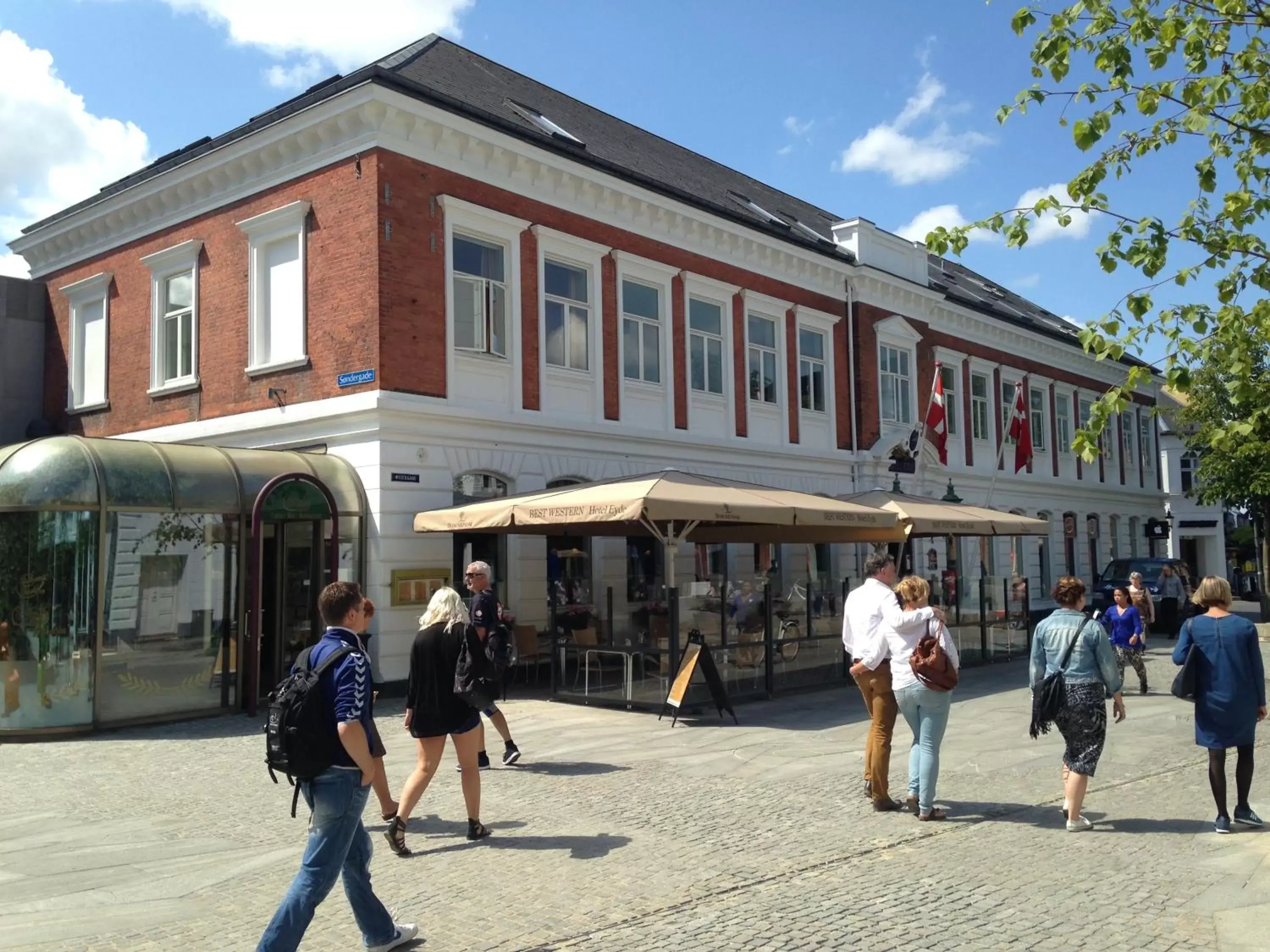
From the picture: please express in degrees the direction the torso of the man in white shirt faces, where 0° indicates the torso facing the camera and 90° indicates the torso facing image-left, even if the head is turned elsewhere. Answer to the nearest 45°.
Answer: approximately 225°

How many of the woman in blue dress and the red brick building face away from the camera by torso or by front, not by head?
1

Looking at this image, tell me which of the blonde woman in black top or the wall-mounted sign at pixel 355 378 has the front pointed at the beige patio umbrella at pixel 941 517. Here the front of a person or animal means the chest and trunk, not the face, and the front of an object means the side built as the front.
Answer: the blonde woman in black top

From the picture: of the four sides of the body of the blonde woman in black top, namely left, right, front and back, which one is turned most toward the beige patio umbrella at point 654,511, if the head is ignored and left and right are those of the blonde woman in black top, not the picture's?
front

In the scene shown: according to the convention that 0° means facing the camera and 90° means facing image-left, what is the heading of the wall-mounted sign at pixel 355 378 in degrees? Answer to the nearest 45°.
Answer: approximately 45°

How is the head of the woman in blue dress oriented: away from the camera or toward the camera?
away from the camera

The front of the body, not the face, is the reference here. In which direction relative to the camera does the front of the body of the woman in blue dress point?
away from the camera

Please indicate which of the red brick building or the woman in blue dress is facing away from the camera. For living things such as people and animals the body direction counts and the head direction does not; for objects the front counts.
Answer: the woman in blue dress

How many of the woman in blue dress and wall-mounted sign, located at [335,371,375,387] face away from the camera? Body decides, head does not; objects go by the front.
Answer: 1

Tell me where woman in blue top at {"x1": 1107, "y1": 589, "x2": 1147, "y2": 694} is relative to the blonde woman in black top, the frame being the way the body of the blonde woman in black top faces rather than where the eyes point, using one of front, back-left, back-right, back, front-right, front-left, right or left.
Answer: front

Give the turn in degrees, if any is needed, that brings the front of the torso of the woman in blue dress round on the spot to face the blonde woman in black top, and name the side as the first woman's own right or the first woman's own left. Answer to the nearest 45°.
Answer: approximately 135° to the first woman's own left

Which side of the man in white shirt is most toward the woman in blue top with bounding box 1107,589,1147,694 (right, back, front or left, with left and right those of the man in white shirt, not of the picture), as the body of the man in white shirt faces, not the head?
front

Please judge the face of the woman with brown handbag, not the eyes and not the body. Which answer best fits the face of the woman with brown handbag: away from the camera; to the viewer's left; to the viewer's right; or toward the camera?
away from the camera

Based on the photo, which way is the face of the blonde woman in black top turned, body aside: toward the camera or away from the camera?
away from the camera

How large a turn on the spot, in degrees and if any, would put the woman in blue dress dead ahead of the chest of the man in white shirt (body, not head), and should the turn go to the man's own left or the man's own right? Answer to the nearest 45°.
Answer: approximately 45° to the man's own right

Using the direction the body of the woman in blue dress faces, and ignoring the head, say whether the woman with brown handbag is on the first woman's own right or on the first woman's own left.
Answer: on the first woman's own left
